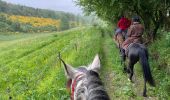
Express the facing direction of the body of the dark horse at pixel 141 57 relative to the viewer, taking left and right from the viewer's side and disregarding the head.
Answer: facing away from the viewer and to the left of the viewer

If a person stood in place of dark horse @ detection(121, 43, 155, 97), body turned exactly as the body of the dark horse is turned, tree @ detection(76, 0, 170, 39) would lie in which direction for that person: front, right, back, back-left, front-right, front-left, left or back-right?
front-right

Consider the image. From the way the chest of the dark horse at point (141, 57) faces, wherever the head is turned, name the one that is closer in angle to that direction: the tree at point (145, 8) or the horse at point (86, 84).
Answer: the tree

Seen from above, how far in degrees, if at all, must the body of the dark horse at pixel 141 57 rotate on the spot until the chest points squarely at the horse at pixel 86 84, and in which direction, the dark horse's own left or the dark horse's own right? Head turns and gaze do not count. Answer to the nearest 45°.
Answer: approximately 135° to the dark horse's own left
